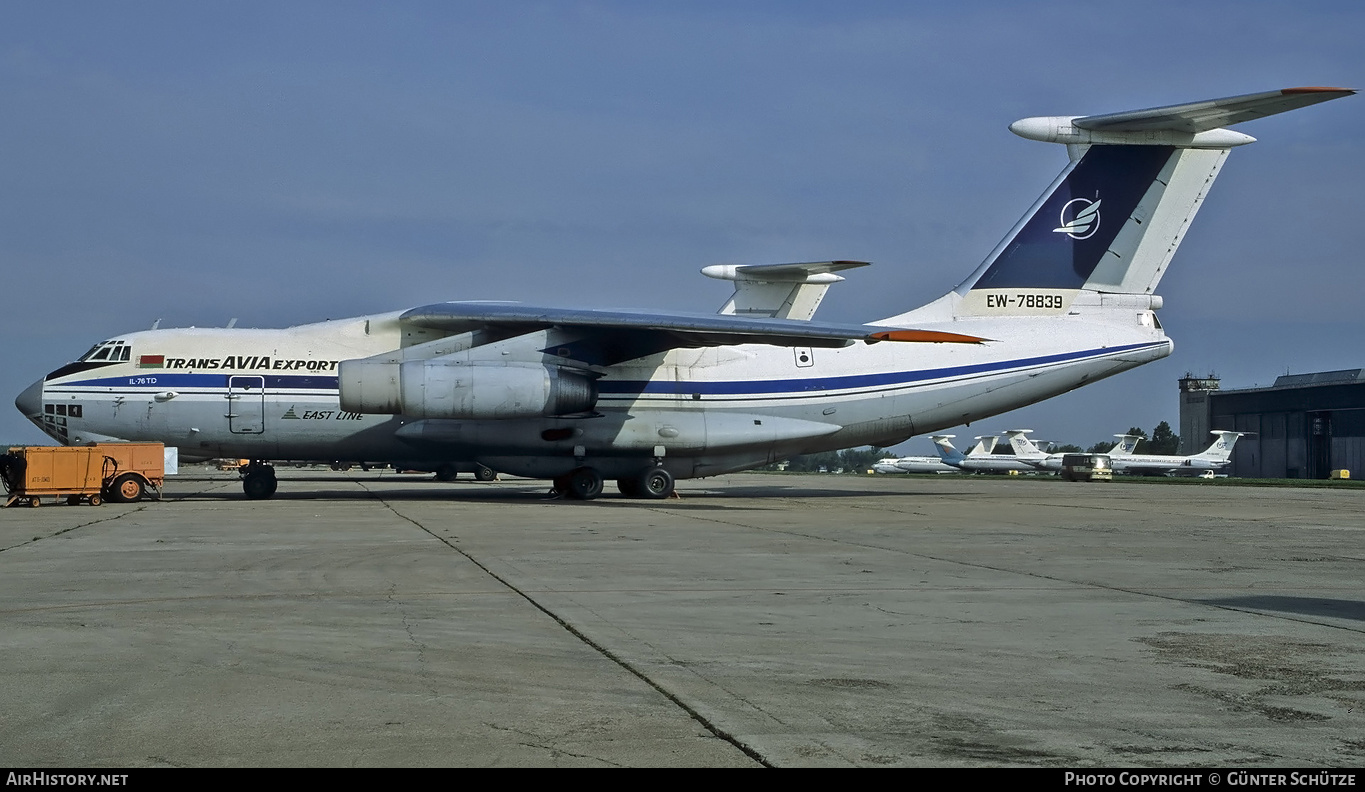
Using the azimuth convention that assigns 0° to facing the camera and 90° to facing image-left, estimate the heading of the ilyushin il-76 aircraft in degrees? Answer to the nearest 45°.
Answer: approximately 90°

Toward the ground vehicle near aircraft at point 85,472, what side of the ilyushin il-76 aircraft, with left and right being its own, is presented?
front
